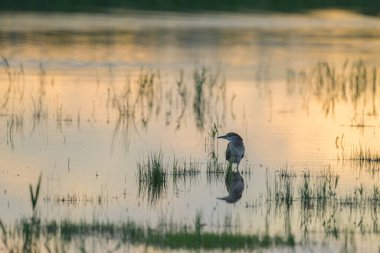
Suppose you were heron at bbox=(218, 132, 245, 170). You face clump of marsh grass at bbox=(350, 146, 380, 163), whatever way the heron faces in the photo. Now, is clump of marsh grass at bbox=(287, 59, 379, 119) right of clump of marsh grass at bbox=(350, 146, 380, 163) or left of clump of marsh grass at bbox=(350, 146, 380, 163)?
left

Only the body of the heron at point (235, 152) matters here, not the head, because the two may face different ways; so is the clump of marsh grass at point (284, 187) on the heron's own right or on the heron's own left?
on the heron's own left

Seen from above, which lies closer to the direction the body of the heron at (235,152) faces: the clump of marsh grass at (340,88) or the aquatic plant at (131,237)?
the aquatic plant

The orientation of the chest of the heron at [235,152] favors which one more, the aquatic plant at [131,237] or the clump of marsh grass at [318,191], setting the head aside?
the aquatic plant

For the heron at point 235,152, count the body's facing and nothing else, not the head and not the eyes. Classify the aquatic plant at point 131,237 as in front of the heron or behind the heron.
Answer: in front

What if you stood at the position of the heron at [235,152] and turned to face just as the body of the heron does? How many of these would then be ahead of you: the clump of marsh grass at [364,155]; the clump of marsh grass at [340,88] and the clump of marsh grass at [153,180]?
1

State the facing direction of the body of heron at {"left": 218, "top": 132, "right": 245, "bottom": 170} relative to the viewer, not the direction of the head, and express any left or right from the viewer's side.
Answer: facing the viewer and to the left of the viewer

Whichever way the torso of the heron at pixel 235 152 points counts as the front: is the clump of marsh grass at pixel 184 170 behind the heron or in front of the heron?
in front

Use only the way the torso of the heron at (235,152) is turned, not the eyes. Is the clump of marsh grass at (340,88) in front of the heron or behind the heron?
behind

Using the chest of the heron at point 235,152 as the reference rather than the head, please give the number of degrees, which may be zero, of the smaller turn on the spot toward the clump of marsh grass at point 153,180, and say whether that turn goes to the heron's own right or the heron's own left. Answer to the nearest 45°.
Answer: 0° — it already faces it

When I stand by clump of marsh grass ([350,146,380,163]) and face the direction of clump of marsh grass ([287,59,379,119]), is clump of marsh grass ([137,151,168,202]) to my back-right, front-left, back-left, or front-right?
back-left
